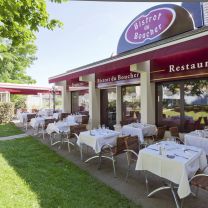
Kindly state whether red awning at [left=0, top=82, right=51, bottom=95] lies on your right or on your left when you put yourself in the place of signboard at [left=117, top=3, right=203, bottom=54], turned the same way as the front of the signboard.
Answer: on your right

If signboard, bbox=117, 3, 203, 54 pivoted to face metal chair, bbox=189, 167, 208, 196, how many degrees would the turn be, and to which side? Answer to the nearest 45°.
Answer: approximately 45° to its left

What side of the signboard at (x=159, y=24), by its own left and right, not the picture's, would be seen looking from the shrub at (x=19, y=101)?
right

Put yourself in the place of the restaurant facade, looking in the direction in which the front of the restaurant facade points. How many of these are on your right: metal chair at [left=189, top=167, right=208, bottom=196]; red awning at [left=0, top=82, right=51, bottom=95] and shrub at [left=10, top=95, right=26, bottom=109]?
2

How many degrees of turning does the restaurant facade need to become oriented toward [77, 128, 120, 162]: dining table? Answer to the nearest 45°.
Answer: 0° — it already faces it

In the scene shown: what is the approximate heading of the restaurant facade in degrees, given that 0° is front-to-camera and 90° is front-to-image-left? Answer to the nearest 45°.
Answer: approximately 45°
